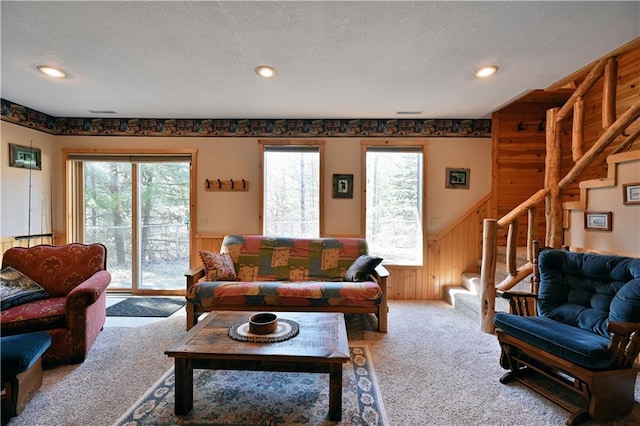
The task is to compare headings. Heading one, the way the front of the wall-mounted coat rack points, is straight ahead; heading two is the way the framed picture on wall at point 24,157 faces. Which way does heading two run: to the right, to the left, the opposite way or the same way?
to the left

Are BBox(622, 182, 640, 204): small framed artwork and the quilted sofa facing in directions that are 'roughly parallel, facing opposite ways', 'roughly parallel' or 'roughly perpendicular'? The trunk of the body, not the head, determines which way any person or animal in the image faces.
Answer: roughly perpendicular

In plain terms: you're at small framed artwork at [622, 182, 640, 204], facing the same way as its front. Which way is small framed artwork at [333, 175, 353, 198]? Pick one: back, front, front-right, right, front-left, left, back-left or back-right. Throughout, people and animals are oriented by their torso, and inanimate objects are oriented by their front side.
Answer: front-right

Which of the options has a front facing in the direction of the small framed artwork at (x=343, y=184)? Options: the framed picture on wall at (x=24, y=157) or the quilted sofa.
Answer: the framed picture on wall

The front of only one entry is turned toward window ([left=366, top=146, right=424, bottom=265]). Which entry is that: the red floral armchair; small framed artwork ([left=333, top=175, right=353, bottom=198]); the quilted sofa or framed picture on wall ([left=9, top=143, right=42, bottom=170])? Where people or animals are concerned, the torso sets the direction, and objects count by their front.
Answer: the framed picture on wall

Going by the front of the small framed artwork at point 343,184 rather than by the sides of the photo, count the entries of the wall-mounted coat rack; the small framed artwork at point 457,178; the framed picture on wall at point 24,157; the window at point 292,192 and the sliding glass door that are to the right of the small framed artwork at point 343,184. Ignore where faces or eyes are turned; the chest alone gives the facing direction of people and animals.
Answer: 4

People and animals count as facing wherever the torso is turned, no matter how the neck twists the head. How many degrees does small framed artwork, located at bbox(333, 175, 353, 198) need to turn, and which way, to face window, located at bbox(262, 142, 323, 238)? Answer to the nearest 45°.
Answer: approximately 90° to its right

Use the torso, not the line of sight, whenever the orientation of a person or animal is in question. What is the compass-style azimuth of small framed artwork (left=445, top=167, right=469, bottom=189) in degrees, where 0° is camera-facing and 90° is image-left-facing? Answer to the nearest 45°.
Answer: approximately 0°

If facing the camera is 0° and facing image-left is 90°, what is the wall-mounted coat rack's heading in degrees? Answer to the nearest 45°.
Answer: approximately 0°
